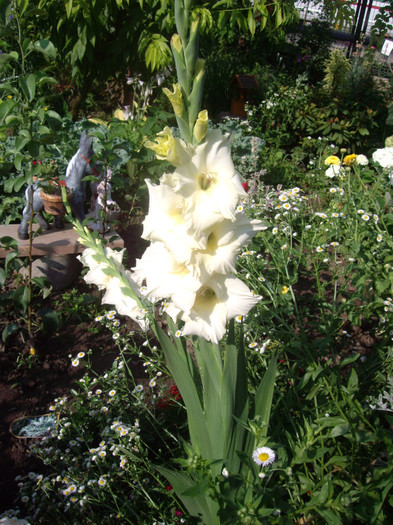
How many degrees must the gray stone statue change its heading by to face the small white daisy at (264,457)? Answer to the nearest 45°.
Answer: approximately 90° to its right

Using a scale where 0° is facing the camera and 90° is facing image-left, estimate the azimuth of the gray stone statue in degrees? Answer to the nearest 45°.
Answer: approximately 270°

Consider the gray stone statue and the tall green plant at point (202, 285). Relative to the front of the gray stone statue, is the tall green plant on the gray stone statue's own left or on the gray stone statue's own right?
on the gray stone statue's own right
